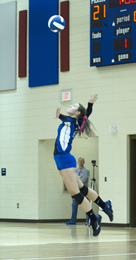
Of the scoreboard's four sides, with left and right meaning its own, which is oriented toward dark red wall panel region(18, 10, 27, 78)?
right

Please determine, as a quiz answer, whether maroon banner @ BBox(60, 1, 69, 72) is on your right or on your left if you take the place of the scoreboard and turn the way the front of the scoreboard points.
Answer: on your right

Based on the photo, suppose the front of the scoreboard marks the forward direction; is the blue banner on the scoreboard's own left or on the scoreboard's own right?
on the scoreboard's own right

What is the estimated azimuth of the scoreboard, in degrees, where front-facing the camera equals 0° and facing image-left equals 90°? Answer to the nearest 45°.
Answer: approximately 45°

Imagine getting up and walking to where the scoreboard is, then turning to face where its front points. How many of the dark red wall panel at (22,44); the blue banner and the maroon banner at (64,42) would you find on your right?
3
